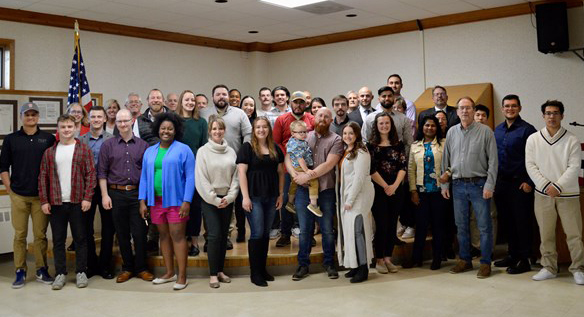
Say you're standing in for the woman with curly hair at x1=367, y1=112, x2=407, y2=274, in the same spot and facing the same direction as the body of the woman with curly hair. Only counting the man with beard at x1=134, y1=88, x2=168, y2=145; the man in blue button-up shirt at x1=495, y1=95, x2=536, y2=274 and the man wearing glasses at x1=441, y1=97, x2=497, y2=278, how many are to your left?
2

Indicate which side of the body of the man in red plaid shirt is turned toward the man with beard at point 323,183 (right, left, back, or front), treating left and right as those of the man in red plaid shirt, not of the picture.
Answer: left

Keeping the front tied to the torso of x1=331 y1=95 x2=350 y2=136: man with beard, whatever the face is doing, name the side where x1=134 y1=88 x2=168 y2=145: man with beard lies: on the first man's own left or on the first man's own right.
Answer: on the first man's own right

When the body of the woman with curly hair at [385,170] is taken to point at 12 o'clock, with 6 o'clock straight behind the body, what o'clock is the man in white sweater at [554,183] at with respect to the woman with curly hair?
The man in white sweater is roughly at 9 o'clock from the woman with curly hair.

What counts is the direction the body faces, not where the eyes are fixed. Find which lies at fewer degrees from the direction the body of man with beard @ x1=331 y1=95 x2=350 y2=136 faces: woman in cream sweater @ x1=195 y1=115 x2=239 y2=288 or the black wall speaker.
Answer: the woman in cream sweater

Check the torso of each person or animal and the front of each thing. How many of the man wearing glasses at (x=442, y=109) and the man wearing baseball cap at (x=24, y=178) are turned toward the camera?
2

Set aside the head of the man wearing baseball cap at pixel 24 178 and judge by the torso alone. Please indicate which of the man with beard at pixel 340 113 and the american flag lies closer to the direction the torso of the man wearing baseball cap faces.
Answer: the man with beard
